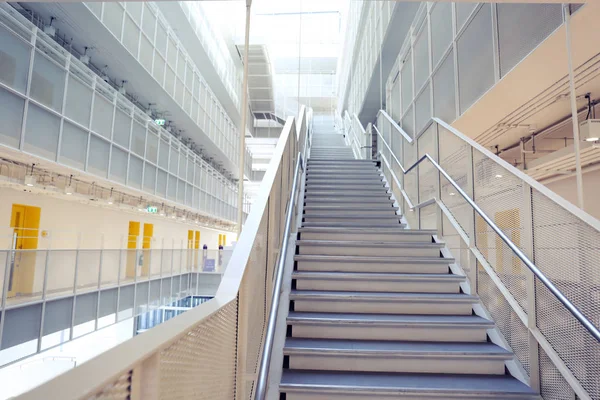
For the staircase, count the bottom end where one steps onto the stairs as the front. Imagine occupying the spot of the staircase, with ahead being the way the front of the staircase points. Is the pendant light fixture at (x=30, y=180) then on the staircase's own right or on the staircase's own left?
on the staircase's own right

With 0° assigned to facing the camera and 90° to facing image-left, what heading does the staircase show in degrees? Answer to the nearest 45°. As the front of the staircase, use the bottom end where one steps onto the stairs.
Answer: approximately 0°
